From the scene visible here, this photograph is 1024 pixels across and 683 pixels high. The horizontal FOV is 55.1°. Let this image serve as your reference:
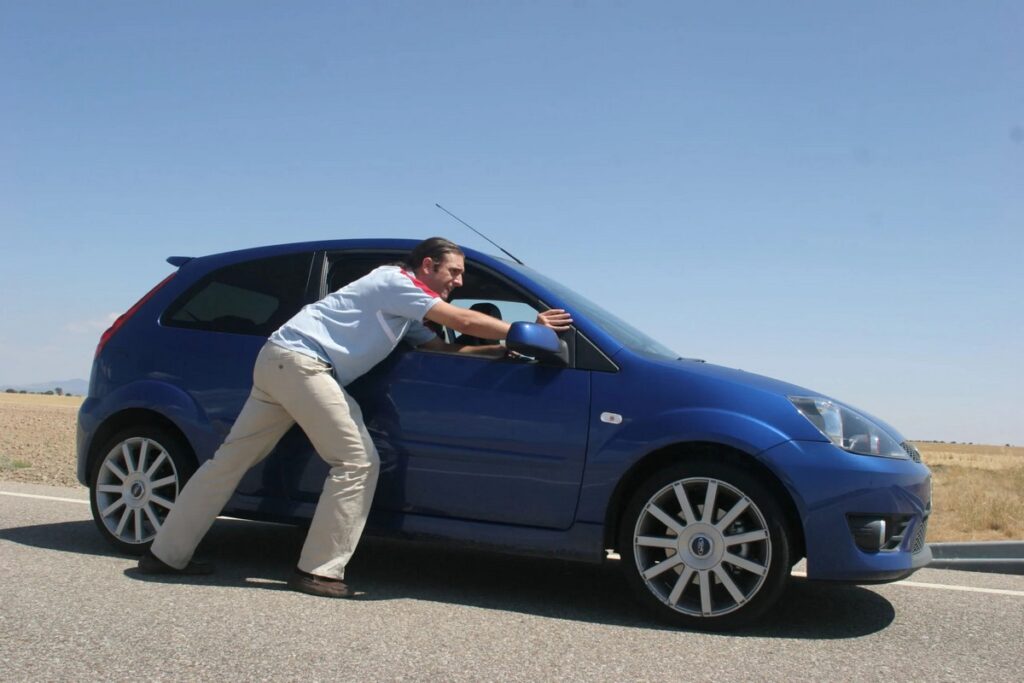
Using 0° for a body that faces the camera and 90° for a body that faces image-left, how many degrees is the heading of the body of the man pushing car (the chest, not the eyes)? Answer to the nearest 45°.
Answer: approximately 270°
